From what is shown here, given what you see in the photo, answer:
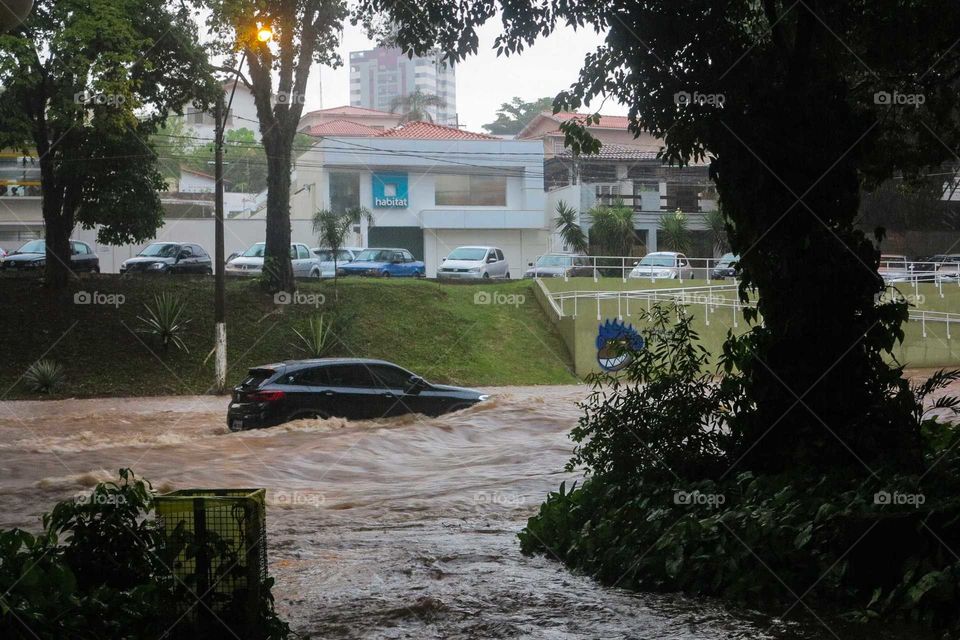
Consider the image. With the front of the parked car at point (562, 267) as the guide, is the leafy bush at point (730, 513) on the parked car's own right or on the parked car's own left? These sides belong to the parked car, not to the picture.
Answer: on the parked car's own left

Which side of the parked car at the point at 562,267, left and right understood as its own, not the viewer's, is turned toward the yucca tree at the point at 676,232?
back

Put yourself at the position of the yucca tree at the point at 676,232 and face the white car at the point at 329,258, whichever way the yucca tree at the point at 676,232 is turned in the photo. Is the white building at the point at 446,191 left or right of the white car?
right

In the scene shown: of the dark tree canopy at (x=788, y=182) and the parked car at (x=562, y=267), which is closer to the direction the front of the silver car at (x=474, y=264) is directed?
the dark tree canopy

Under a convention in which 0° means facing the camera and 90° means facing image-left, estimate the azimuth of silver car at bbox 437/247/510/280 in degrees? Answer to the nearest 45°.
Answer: approximately 45°

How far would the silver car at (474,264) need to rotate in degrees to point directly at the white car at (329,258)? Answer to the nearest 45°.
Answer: approximately 45° to its right

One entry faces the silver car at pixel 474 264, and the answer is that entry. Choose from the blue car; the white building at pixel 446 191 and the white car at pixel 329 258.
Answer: the white building
